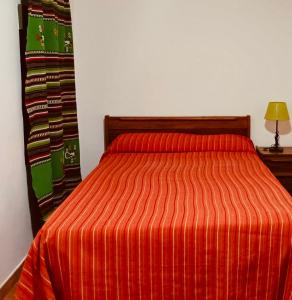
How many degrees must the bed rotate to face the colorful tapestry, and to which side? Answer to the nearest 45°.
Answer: approximately 135° to its right

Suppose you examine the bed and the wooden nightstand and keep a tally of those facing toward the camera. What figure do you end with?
2

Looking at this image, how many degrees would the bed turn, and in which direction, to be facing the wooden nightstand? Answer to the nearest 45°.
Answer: approximately 135° to its left

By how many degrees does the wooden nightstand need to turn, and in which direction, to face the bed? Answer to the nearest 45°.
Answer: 0° — it already faces it

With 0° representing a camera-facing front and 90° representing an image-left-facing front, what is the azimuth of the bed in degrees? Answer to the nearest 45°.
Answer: approximately 0°

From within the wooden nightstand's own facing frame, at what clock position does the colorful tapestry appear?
The colorful tapestry is roughly at 2 o'clock from the wooden nightstand.

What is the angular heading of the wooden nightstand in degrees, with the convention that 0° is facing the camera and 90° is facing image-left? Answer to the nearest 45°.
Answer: approximately 0°

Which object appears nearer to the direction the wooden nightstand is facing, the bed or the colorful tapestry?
the bed

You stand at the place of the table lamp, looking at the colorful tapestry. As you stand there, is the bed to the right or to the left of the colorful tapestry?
left

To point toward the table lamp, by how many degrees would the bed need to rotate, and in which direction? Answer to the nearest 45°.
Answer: approximately 135° to its left
